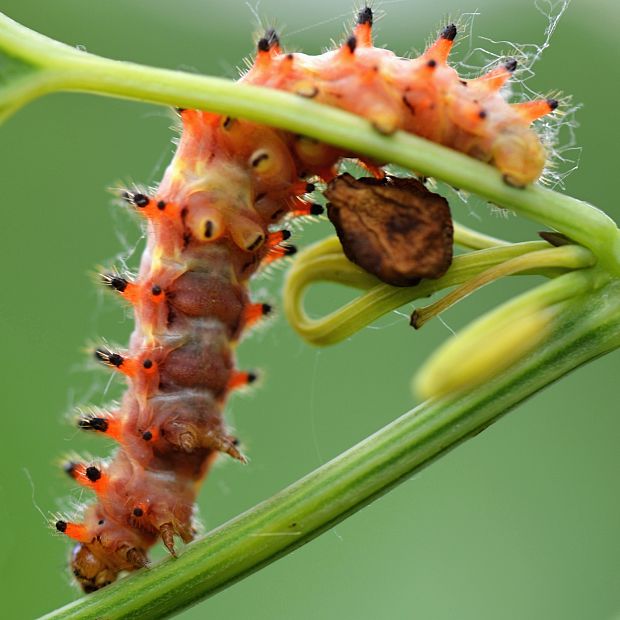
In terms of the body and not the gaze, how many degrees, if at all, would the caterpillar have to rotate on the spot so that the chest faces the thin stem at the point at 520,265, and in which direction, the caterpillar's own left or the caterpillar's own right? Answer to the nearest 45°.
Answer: approximately 135° to the caterpillar's own left

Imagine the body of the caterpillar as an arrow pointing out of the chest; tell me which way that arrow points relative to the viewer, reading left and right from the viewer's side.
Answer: facing to the left of the viewer

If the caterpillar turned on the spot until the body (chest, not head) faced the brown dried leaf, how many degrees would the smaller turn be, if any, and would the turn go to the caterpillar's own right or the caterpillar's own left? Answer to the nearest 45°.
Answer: approximately 135° to the caterpillar's own left
